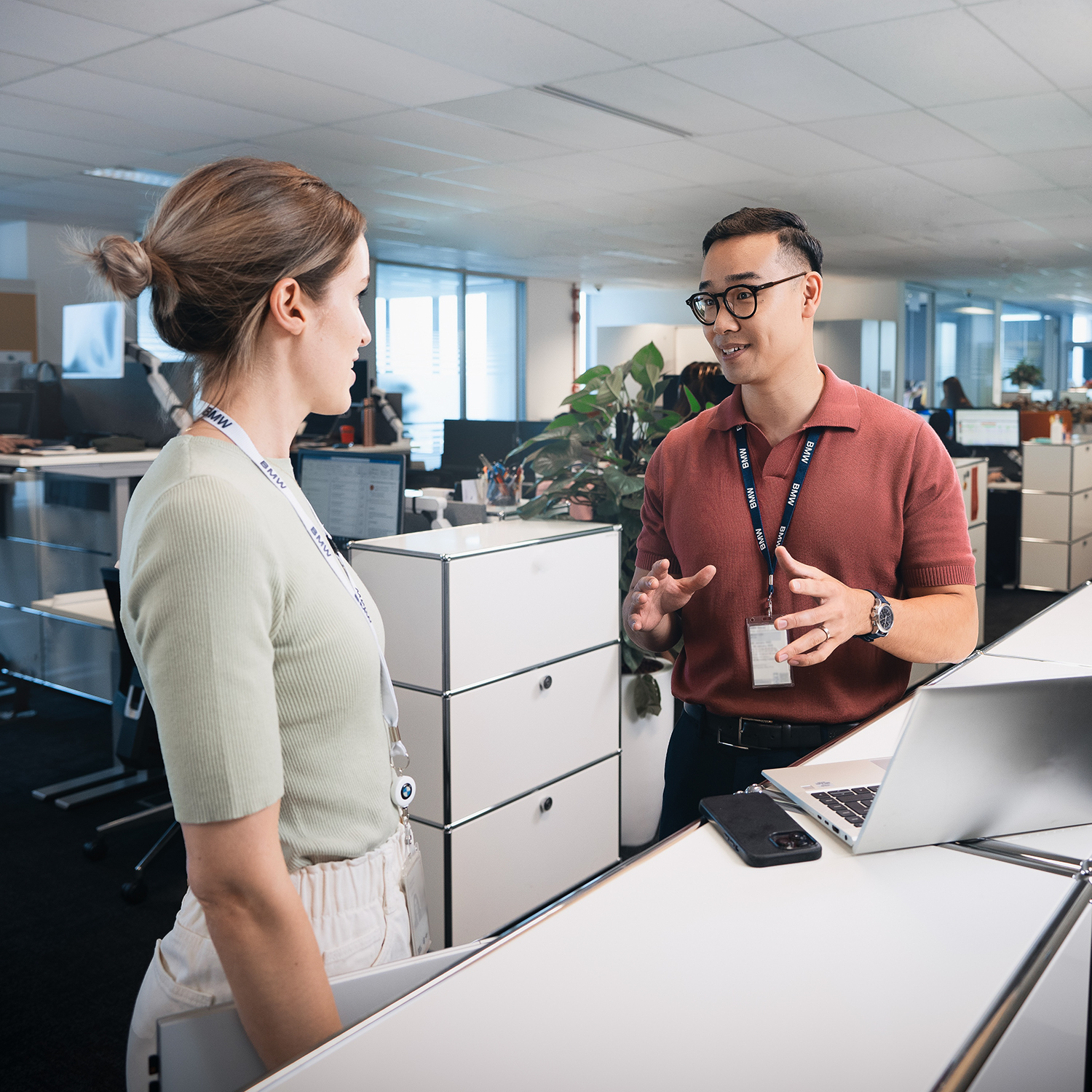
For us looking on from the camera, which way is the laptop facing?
facing away from the viewer and to the left of the viewer

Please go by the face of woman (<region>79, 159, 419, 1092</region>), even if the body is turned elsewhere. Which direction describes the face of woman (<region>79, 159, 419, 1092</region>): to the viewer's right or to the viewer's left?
to the viewer's right

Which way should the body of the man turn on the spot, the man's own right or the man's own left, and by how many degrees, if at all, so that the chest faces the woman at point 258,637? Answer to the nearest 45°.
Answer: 0° — they already face them

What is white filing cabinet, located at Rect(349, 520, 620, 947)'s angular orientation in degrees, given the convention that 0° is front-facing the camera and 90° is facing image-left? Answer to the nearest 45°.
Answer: approximately 315°

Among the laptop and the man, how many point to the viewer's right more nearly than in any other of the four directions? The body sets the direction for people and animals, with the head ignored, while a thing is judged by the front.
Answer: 0

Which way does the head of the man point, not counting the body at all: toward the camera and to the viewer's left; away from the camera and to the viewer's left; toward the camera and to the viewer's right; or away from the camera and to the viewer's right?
toward the camera and to the viewer's left

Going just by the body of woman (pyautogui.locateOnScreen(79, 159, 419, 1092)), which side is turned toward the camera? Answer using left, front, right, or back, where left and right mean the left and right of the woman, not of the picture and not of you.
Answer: right

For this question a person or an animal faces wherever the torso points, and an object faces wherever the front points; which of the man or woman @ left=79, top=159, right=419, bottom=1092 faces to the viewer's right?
the woman

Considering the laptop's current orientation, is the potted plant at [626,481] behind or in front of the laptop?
in front

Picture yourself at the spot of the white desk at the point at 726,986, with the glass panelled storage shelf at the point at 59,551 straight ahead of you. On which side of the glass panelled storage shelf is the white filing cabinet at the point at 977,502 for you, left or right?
right

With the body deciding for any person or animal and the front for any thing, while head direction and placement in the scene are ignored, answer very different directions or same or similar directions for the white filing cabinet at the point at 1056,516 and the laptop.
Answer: very different directions

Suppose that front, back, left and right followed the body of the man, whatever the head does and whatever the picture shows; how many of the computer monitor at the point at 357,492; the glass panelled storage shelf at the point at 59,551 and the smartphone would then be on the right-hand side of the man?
2
